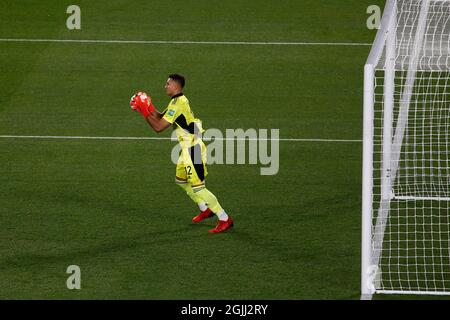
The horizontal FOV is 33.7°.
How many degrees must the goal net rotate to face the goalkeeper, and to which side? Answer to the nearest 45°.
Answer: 0° — it already faces them

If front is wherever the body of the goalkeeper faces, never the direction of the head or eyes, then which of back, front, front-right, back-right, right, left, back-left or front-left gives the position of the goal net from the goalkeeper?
back

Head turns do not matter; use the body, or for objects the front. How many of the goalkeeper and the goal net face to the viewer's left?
2

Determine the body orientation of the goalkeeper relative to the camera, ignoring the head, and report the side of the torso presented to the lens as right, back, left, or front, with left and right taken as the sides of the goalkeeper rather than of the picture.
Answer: left

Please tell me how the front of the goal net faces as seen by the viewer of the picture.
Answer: facing to the left of the viewer

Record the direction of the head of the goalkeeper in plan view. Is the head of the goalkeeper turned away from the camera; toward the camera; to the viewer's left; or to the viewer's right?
to the viewer's left
